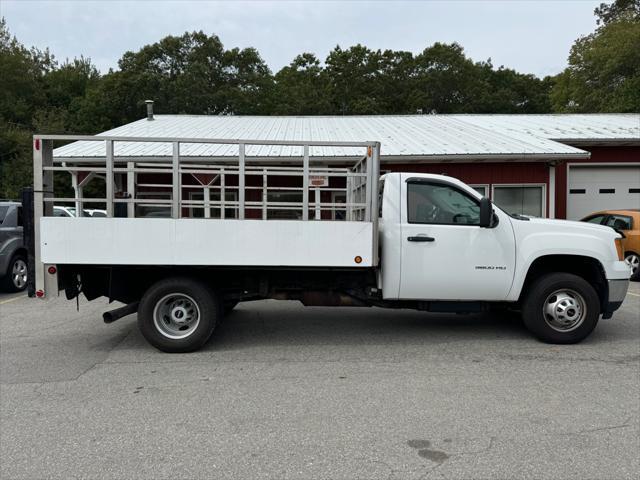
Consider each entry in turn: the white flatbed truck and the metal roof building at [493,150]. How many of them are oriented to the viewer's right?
1

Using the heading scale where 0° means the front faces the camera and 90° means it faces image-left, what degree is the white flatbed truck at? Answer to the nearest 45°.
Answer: approximately 270°

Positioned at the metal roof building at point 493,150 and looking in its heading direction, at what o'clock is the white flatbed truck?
The white flatbed truck is roughly at 1 o'clock from the metal roof building.

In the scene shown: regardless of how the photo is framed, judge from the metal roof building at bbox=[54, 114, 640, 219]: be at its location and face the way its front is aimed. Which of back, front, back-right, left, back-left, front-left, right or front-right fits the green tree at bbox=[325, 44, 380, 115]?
back

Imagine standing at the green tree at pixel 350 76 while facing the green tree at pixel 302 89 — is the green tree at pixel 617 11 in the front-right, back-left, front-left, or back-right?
back-left

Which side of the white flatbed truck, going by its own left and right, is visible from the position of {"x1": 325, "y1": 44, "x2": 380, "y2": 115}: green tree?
left

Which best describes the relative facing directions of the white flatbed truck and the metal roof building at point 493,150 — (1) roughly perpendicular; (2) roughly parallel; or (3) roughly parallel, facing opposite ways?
roughly perpendicular

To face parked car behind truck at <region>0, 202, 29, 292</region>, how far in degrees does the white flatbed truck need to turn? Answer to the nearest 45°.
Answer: approximately 135° to its left

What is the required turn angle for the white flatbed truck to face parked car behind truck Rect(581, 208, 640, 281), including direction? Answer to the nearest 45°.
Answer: approximately 45° to its left

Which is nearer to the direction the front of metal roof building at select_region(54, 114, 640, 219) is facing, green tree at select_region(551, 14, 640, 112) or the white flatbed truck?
the white flatbed truck

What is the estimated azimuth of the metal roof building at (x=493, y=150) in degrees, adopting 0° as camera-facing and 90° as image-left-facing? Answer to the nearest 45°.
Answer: approximately 0°

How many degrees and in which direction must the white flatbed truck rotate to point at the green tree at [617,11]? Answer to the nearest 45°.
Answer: approximately 45° to its left

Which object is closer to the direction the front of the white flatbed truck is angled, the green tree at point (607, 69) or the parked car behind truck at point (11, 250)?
the green tree

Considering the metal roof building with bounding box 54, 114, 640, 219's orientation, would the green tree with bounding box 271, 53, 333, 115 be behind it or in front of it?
behind
